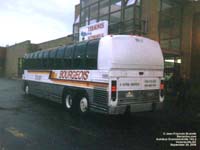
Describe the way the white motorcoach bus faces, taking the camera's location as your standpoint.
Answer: facing away from the viewer and to the left of the viewer

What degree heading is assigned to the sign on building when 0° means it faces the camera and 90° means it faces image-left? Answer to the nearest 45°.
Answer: approximately 45°

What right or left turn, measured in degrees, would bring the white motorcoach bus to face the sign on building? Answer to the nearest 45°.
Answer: approximately 45° to its right
